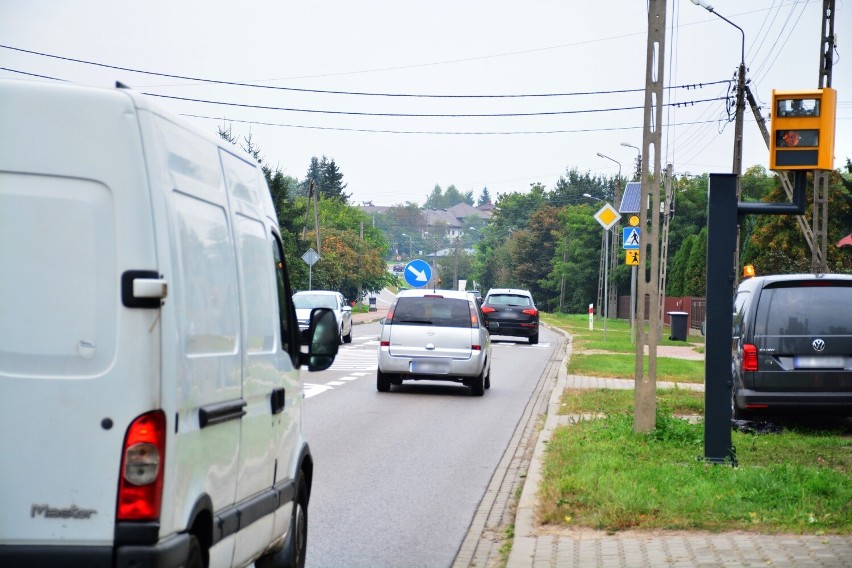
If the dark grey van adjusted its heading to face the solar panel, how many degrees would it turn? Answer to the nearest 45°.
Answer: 0° — it already faces it

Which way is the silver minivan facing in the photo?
away from the camera

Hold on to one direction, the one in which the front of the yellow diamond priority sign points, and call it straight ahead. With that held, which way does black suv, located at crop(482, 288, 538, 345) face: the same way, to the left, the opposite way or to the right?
the opposite way

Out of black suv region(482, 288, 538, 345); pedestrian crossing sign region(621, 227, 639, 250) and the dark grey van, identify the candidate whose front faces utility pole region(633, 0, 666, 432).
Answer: the pedestrian crossing sign

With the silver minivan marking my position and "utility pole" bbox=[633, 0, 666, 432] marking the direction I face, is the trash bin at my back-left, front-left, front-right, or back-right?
back-left

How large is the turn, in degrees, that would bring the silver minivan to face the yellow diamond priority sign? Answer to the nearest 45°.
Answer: approximately 45° to its right

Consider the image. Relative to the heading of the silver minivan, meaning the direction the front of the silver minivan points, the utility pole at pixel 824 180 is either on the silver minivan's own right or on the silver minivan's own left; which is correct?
on the silver minivan's own right

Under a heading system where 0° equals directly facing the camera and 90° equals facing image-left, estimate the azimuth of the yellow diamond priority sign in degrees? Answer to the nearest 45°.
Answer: approximately 0°

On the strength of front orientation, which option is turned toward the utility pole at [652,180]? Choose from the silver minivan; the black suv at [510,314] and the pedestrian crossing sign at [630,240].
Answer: the pedestrian crossing sign

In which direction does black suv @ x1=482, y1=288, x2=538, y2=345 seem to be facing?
away from the camera
